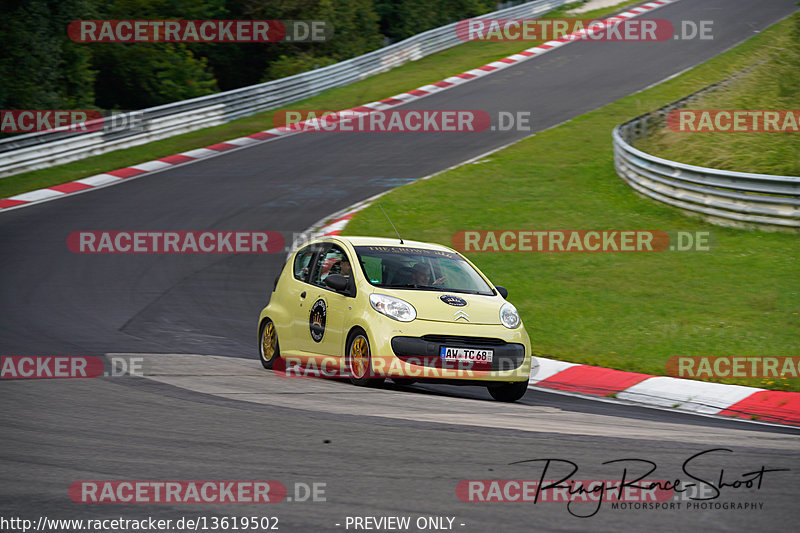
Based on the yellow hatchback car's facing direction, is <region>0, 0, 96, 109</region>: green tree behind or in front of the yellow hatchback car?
behind

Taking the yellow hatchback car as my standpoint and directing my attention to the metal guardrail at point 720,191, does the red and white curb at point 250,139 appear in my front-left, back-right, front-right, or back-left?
front-left

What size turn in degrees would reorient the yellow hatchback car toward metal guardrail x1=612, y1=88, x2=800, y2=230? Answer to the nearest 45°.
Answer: approximately 90° to its left

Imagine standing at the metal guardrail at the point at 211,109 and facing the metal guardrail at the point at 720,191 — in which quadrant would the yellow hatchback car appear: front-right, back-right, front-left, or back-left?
front-right

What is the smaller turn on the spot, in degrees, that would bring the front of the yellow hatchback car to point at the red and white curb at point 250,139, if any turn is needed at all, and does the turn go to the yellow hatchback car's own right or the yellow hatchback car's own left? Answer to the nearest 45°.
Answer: approximately 135° to the yellow hatchback car's own left

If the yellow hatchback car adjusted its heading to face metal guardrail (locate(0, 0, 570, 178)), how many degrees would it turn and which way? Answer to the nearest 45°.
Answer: approximately 135° to its left

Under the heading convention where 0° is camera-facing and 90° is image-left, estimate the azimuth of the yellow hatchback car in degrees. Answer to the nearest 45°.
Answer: approximately 315°

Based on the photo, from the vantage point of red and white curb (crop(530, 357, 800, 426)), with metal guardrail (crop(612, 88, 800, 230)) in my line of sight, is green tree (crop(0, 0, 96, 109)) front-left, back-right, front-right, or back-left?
front-left

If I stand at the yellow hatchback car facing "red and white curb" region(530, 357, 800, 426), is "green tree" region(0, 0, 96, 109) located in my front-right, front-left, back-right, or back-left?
back-left

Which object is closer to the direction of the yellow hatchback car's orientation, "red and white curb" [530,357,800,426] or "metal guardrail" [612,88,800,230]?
the red and white curb
